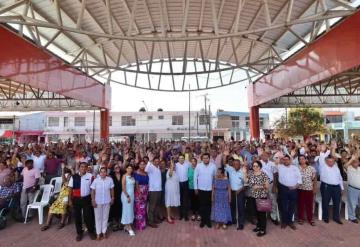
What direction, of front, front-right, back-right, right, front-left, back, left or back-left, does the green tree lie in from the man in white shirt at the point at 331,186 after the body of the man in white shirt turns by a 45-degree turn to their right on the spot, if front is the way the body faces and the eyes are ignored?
back-right

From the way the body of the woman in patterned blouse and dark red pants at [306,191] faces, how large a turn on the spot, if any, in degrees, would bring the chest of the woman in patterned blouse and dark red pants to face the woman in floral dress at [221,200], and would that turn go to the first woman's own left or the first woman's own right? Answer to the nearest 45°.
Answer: approximately 45° to the first woman's own right

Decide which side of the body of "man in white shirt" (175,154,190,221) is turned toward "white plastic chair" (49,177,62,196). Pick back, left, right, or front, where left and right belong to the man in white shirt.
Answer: right

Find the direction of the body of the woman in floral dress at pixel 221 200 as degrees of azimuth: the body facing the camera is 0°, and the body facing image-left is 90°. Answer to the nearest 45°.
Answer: approximately 0°

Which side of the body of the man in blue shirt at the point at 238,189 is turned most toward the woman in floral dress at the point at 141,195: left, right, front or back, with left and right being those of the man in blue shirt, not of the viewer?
right

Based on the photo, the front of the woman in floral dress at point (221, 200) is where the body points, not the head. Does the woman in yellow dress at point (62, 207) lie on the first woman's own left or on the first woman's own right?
on the first woman's own right

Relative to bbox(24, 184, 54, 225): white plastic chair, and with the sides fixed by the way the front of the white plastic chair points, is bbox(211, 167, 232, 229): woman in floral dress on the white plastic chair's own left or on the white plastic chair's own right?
on the white plastic chair's own left

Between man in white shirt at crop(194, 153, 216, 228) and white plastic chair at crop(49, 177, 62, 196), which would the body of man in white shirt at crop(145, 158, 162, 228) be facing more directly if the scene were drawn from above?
the man in white shirt
